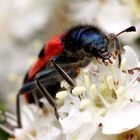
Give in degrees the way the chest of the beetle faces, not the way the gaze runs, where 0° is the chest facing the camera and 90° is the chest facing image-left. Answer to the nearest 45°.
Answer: approximately 270°
